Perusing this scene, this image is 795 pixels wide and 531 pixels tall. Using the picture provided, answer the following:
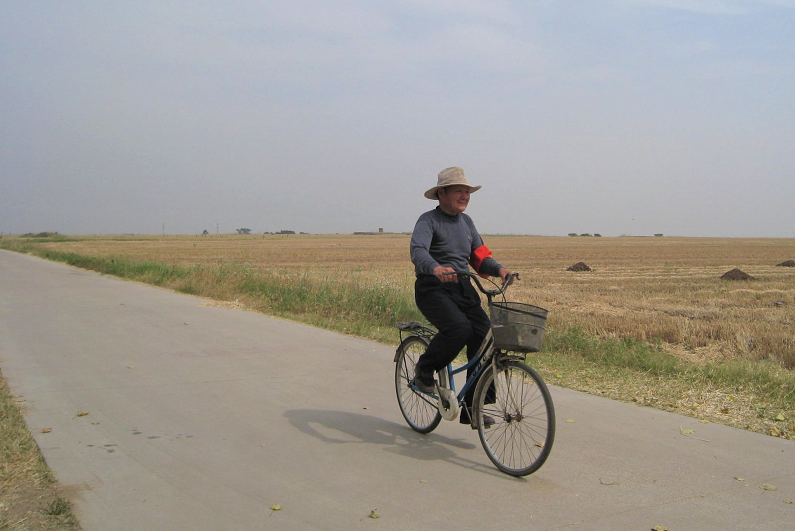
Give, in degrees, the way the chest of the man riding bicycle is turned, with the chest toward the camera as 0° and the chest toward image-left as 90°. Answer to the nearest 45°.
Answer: approximately 315°

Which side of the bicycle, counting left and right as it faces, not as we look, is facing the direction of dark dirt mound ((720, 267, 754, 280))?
left

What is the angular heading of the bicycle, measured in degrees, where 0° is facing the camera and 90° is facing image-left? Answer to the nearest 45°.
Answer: approximately 315°

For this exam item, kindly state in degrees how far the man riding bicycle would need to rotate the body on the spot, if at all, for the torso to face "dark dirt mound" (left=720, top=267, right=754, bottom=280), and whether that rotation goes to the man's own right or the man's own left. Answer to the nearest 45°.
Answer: approximately 90° to the man's own left

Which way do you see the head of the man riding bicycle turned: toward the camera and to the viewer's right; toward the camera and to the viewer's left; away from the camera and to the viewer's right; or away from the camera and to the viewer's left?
toward the camera and to the viewer's right
